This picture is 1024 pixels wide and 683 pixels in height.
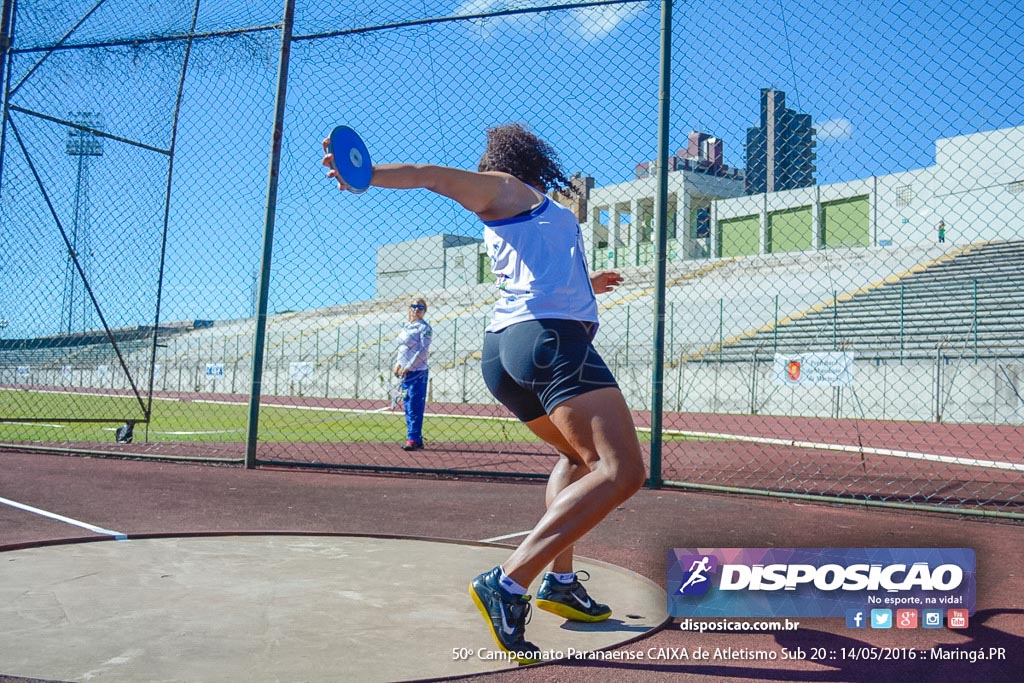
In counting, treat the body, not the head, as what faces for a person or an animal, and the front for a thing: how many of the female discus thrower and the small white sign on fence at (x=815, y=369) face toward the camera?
1

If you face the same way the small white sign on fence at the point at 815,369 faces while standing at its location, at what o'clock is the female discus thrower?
The female discus thrower is roughly at 12 o'clock from the small white sign on fence.

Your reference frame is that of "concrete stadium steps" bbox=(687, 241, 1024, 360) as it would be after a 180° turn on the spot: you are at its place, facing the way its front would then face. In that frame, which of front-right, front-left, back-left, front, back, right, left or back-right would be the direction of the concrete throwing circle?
back-right

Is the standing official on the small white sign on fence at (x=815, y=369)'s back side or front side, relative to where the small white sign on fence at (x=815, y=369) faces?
on the front side

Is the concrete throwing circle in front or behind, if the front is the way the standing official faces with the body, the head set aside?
in front

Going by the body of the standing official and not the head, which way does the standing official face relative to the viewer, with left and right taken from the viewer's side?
facing the viewer and to the left of the viewer

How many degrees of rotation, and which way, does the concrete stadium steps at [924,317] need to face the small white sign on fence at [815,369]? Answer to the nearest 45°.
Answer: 0° — it already faces it

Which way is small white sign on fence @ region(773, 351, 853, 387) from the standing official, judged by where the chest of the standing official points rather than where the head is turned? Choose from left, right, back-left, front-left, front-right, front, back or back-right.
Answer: back

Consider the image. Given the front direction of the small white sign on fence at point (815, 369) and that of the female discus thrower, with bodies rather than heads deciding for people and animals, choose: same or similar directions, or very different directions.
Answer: very different directions

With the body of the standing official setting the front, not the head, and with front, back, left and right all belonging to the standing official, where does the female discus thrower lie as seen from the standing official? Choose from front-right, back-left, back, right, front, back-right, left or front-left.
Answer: front-left

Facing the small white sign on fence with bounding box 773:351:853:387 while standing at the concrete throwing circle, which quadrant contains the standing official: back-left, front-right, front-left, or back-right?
front-left

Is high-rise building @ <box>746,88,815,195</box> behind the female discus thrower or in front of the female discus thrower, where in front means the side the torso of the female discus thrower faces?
in front

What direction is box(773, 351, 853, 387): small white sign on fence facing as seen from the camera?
toward the camera

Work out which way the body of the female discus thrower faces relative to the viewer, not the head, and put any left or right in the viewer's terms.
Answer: facing away from the viewer and to the right of the viewer
